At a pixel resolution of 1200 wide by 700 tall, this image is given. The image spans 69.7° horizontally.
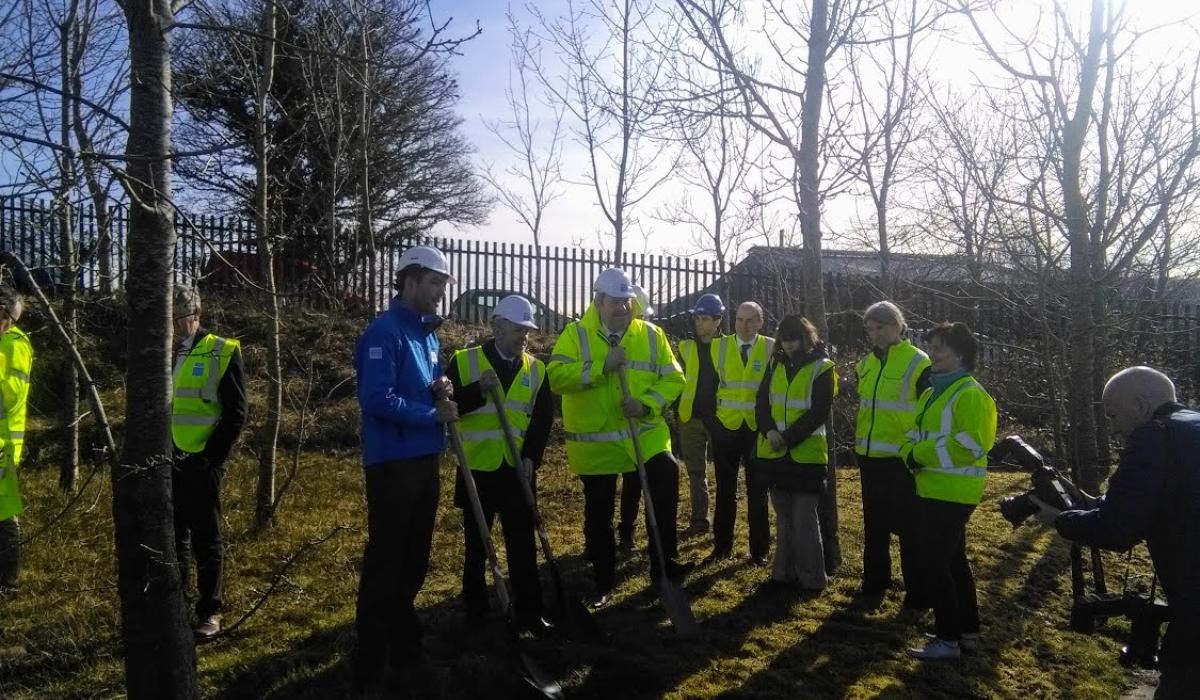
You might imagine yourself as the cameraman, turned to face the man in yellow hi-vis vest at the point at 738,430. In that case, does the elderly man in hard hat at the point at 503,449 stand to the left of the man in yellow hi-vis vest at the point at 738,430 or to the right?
left

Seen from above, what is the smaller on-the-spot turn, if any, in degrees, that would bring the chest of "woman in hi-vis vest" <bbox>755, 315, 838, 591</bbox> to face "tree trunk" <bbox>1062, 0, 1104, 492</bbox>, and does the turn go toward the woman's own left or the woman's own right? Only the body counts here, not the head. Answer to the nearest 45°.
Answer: approximately 180°

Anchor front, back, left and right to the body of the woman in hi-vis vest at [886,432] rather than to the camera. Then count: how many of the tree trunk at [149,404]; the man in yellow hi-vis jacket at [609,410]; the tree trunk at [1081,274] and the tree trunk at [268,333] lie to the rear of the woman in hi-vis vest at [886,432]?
1

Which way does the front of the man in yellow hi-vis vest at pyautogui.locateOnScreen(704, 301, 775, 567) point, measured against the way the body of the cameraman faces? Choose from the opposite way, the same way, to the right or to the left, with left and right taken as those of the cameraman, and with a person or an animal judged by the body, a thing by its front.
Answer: to the left

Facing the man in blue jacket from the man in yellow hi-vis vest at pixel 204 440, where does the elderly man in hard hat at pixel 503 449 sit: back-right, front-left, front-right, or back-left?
front-left

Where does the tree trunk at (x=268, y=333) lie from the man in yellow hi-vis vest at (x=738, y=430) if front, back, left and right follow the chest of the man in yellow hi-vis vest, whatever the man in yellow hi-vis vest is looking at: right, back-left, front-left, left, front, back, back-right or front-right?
right

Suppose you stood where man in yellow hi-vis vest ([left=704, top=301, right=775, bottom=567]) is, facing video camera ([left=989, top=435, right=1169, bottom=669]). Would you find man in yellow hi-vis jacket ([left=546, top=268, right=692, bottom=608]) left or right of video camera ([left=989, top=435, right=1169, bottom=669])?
right

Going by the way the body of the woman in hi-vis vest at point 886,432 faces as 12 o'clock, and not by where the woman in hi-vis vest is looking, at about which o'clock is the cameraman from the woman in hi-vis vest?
The cameraman is roughly at 10 o'clock from the woman in hi-vis vest.

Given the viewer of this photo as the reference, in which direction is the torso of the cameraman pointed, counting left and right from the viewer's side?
facing to the left of the viewer

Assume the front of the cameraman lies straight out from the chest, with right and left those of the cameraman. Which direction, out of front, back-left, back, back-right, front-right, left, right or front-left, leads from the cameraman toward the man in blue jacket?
front

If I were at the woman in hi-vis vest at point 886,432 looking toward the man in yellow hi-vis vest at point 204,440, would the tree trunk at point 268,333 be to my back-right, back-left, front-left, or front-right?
front-right

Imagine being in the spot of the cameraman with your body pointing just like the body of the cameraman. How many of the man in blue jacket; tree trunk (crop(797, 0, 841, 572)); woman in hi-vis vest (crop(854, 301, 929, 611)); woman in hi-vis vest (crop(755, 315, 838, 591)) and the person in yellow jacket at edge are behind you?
0

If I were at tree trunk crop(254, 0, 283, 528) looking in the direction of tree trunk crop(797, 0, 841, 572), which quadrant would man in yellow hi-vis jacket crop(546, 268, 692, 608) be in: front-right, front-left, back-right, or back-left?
front-right

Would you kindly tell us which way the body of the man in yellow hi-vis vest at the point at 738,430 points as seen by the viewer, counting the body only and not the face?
toward the camera

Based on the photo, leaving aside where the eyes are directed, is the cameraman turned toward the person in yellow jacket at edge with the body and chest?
yes

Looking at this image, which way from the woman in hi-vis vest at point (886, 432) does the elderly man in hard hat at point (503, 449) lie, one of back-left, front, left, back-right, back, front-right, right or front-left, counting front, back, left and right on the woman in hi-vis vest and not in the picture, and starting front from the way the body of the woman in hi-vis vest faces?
front

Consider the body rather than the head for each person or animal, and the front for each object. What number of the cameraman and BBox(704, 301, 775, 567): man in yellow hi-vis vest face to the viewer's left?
1

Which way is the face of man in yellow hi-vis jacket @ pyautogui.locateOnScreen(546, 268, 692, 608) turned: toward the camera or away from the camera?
toward the camera

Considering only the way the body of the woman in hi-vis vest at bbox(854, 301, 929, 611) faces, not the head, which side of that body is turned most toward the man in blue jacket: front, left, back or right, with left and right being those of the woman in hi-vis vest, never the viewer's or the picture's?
front

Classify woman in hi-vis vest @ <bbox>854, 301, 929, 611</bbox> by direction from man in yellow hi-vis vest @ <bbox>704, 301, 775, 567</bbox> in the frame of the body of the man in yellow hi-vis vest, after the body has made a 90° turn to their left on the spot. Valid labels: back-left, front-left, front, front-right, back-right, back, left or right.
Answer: front-right

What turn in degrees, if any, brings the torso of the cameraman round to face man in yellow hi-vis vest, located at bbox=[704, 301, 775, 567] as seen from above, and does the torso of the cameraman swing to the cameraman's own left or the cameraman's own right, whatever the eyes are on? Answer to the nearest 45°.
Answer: approximately 45° to the cameraman's own right

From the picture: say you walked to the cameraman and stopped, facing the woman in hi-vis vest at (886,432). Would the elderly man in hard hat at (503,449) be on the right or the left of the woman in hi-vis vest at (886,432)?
left
